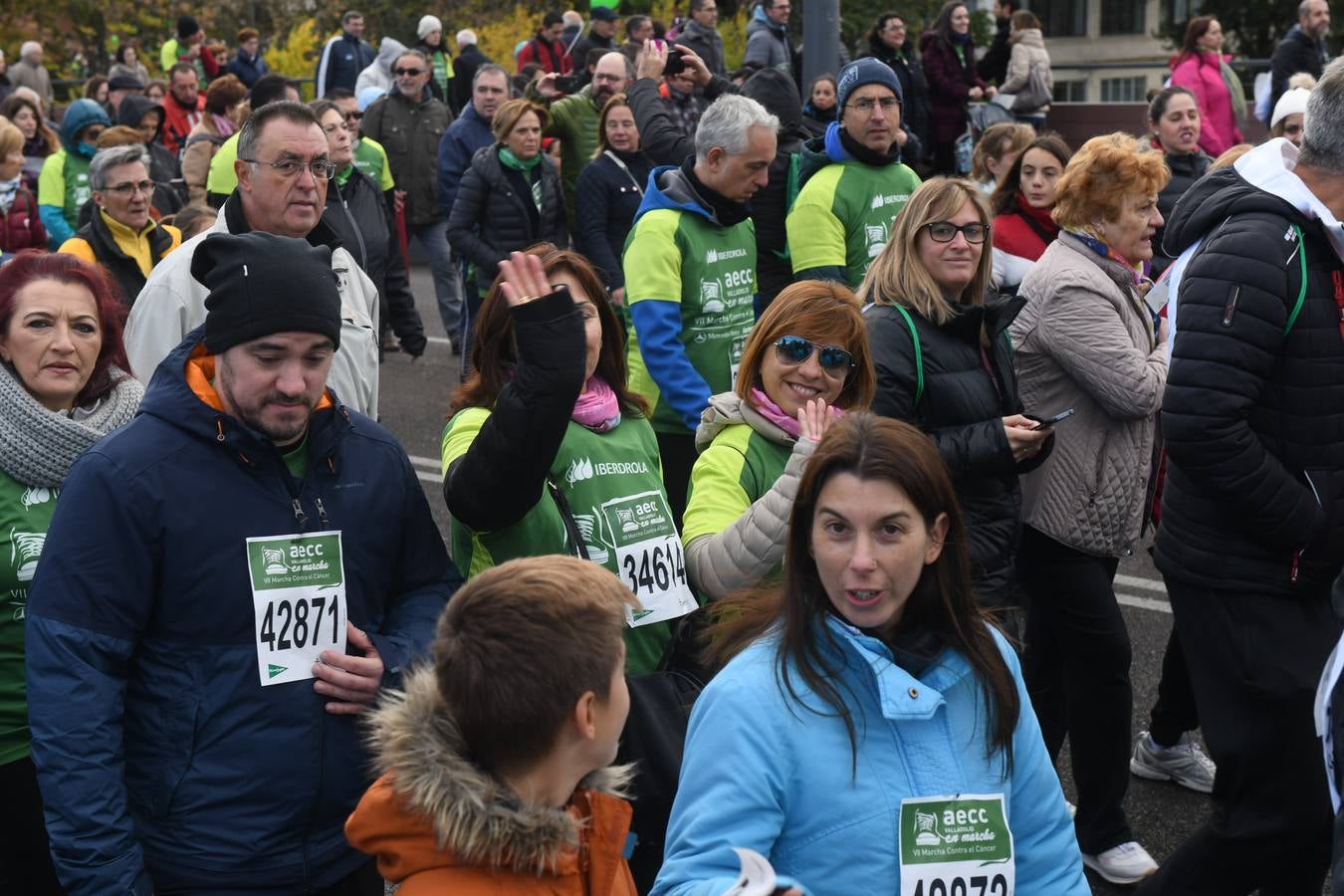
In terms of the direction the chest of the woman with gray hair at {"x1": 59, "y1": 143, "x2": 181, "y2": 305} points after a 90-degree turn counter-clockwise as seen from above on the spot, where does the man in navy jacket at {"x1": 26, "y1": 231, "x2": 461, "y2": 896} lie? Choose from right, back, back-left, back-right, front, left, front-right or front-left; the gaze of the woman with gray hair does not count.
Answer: back-right

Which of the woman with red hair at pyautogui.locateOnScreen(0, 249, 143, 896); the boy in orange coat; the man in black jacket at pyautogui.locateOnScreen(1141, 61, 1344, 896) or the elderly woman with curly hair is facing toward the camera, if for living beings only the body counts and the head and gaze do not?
the woman with red hair

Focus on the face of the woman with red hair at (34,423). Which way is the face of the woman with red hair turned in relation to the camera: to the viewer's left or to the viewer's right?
to the viewer's right

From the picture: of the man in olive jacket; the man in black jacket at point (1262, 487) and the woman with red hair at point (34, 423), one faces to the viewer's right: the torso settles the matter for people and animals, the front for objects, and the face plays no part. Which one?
the man in black jacket

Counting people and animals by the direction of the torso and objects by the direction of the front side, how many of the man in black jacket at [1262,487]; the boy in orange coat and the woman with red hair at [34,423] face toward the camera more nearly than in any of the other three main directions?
1

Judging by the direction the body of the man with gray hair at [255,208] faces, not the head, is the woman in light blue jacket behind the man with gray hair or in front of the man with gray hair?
in front
